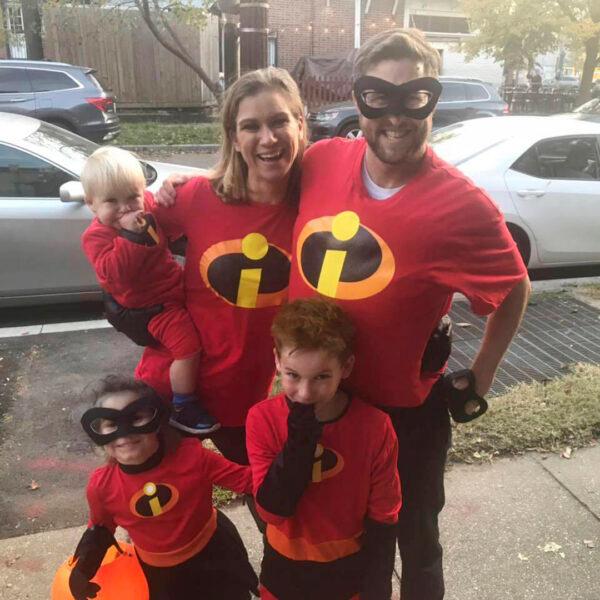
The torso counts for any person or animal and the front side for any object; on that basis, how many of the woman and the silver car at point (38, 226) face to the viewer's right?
1

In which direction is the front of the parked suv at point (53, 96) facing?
to the viewer's left

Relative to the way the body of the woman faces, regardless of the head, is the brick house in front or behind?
behind

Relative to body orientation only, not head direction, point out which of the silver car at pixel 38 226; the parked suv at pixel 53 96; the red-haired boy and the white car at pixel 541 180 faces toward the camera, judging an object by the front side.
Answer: the red-haired boy

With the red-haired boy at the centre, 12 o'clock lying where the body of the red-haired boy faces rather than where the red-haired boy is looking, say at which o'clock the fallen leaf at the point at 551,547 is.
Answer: The fallen leaf is roughly at 8 o'clock from the red-haired boy.

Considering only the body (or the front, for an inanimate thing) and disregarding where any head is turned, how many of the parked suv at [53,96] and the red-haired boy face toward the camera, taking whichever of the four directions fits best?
1

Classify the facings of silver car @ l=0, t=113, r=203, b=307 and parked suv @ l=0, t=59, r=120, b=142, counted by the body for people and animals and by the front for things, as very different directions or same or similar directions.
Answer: very different directions

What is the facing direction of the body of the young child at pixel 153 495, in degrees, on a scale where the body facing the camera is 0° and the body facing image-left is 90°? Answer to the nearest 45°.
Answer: approximately 0°

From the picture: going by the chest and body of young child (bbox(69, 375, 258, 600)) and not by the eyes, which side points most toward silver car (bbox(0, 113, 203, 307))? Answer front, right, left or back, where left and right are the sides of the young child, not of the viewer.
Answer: back

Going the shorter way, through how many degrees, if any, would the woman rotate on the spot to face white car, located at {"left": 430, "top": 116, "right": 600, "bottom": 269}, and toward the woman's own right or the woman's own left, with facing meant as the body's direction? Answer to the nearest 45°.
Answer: approximately 135° to the woman's own left
